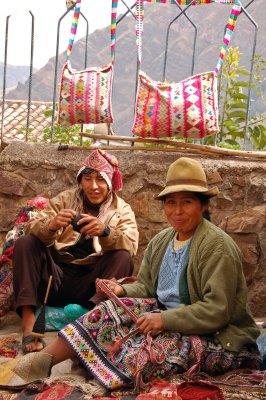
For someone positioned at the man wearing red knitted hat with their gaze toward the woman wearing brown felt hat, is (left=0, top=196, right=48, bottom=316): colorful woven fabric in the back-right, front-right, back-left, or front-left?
back-right

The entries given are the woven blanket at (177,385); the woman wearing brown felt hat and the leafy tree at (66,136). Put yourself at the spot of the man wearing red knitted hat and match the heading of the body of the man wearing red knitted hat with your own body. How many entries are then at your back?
1

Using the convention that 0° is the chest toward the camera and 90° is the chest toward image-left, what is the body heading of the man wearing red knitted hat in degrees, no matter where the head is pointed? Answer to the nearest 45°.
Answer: approximately 0°

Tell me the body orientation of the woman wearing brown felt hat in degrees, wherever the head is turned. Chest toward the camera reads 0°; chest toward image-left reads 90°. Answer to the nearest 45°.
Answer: approximately 45°

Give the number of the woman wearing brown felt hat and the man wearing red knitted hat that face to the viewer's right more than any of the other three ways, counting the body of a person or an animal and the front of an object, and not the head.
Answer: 0

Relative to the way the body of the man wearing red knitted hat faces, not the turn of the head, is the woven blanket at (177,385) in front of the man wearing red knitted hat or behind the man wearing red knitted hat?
in front

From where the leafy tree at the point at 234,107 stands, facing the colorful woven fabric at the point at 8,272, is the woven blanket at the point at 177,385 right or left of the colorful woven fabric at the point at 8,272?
left

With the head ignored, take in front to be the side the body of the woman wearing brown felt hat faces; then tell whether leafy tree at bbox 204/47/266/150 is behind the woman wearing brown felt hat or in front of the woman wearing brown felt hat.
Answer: behind

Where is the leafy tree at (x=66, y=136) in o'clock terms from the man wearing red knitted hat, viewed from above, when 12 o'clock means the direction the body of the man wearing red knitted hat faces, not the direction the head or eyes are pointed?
The leafy tree is roughly at 6 o'clock from the man wearing red knitted hat.

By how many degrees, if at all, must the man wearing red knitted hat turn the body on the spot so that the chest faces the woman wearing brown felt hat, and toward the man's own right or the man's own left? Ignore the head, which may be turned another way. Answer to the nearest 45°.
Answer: approximately 45° to the man's own left

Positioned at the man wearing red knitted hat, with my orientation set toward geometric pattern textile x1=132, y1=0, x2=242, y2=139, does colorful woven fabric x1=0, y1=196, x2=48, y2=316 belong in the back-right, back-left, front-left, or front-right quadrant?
back-left
